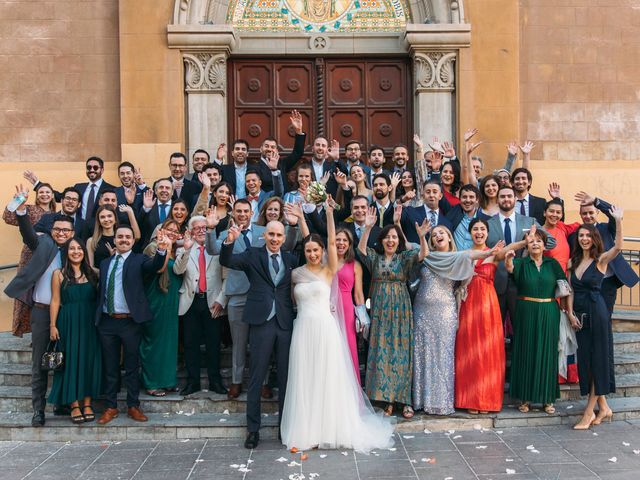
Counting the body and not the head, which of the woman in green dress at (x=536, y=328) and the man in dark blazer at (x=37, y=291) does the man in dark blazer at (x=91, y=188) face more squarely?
the man in dark blazer

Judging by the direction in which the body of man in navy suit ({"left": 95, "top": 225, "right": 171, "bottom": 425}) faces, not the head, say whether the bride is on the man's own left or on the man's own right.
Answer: on the man's own left

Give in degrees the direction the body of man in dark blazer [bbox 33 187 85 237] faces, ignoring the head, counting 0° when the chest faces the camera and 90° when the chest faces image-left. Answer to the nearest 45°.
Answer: approximately 0°

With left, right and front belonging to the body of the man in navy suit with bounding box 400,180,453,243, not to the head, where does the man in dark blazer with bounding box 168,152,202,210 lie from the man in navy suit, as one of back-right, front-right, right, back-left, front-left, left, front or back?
right

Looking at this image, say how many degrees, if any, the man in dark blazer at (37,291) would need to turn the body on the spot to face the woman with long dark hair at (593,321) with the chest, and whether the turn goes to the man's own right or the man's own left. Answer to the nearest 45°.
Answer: approximately 45° to the man's own left

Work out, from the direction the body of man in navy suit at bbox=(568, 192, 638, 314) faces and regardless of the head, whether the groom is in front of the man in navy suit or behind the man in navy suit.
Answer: in front

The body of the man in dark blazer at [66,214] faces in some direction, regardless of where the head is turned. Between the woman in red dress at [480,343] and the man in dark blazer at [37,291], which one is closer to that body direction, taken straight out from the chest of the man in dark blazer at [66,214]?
the man in dark blazer

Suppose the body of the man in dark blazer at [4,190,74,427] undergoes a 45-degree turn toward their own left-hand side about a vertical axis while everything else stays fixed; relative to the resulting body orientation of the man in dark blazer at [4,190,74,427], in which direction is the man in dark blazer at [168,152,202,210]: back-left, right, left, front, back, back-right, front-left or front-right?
front-left

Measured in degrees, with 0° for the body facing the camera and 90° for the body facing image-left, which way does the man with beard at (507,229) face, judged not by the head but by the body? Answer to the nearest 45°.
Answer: approximately 0°

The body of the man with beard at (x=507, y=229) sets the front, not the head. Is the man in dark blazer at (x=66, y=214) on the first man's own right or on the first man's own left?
on the first man's own right

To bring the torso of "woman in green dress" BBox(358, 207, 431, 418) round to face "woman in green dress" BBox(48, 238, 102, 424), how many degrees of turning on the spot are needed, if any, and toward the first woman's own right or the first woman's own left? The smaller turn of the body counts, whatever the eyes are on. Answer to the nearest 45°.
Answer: approximately 90° to the first woman's own right
